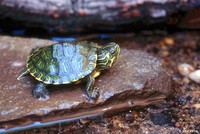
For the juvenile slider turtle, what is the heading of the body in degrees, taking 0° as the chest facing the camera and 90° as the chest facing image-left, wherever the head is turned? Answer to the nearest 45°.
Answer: approximately 270°

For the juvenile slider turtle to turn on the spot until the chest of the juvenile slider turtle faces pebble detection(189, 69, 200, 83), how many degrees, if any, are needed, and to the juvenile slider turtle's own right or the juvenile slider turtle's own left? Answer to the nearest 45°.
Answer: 0° — it already faces it

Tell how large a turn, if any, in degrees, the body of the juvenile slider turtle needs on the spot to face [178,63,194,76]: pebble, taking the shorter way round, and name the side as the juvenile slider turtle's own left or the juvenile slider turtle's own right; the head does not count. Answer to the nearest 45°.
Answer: approximately 45° to the juvenile slider turtle's own left
